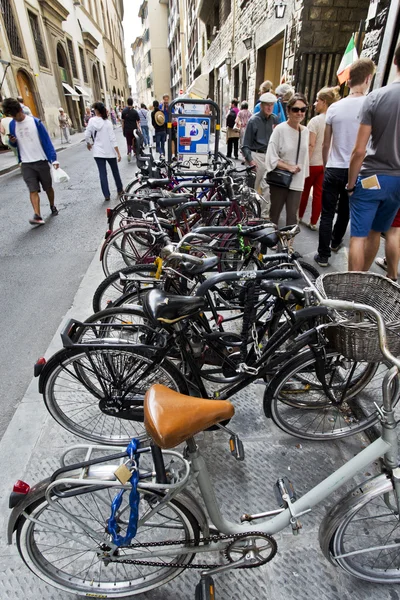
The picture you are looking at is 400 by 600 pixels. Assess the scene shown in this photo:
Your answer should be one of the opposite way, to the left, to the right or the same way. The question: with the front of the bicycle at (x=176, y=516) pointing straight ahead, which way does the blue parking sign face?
to the right

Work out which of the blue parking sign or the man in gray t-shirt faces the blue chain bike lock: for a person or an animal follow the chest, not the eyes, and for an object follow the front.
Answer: the blue parking sign

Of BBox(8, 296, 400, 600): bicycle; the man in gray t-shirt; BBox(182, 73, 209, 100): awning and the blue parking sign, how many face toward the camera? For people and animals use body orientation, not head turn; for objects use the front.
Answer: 1

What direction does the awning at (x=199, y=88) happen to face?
to the viewer's left

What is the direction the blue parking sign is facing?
toward the camera

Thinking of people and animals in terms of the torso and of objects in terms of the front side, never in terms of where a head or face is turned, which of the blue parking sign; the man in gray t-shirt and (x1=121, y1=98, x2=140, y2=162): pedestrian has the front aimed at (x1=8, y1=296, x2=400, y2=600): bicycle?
the blue parking sign

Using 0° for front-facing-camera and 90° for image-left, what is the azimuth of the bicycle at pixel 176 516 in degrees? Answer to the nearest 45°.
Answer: approximately 270°

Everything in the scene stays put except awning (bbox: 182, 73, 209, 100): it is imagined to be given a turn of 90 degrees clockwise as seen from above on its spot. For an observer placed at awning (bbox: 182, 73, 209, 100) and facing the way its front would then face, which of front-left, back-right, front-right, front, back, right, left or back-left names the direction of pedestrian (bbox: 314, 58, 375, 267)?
back

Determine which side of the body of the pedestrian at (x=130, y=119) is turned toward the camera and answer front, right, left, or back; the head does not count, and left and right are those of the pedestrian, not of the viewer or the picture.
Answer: back

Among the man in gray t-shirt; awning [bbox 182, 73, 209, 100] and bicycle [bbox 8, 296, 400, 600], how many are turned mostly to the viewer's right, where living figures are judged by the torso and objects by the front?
1

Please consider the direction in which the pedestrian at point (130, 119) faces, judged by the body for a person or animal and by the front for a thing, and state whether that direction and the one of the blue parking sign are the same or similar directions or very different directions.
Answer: very different directions

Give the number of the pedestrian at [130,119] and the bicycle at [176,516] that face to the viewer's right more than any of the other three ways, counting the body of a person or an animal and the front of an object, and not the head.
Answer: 1

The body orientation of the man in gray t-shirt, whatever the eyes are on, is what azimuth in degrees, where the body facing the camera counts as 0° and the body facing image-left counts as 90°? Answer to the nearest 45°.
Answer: approximately 180°

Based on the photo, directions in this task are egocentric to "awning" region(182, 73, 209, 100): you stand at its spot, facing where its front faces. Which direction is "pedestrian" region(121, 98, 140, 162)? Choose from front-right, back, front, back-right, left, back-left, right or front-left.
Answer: front-left

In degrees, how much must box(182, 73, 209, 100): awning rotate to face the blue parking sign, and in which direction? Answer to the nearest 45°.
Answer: approximately 90° to its left

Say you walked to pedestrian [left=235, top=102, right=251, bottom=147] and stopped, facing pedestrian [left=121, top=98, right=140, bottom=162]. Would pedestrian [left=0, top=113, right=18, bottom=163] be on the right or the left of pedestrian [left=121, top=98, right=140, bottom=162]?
left
